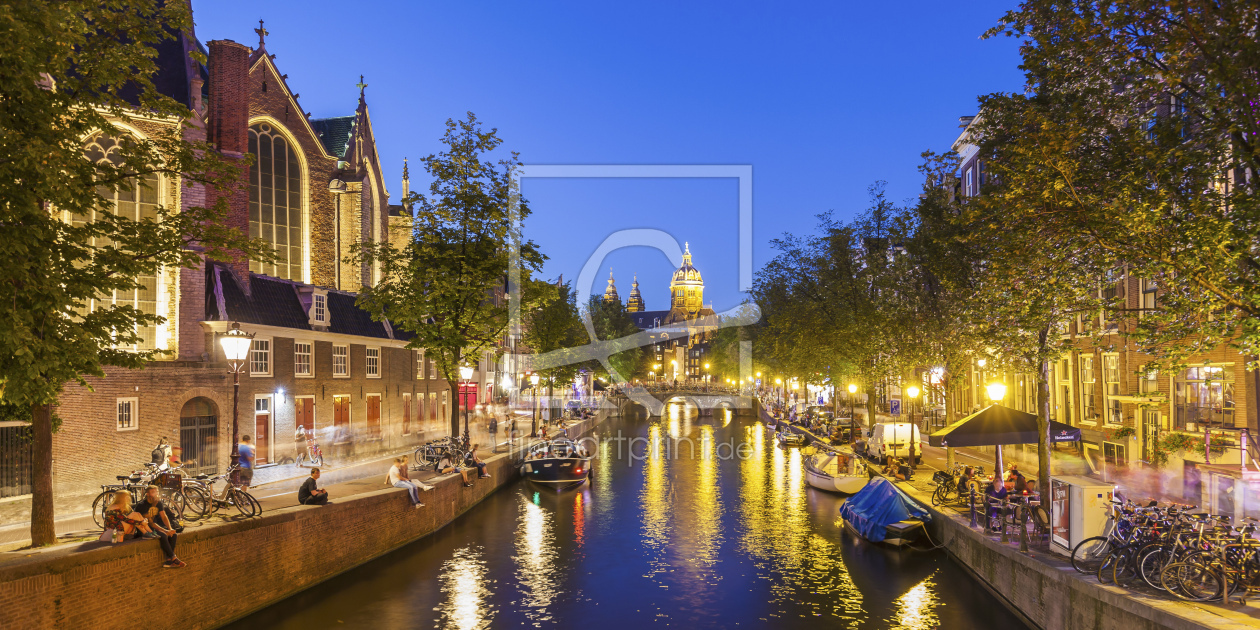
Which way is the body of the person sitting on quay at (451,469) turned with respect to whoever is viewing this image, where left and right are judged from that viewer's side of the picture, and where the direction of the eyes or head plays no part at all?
facing to the right of the viewer

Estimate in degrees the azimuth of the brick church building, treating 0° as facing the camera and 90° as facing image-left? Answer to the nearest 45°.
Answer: approximately 315°

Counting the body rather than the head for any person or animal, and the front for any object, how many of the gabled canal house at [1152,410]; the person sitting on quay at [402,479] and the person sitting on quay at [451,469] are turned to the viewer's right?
2

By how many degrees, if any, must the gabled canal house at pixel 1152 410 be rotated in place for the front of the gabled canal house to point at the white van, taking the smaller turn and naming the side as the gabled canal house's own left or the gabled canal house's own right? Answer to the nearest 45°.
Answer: approximately 90° to the gabled canal house's own right

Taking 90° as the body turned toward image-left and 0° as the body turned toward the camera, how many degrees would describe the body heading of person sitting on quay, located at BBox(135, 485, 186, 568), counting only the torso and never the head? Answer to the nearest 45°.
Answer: approximately 315°

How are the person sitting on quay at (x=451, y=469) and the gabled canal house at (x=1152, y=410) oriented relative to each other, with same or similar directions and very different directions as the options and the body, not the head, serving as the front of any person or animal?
very different directions

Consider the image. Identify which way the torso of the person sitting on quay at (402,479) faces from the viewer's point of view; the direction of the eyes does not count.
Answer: to the viewer's right

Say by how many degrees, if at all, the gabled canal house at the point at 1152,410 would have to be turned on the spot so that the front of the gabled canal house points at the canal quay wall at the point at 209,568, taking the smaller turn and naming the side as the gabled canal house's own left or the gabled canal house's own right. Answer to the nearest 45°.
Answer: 0° — it already faces it
